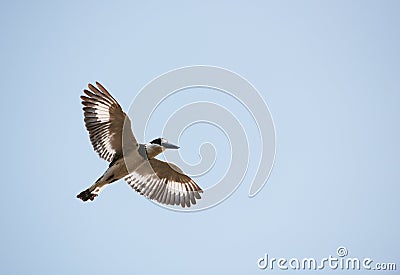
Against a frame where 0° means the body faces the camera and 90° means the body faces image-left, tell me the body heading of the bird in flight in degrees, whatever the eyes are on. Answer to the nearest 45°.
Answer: approximately 270°
